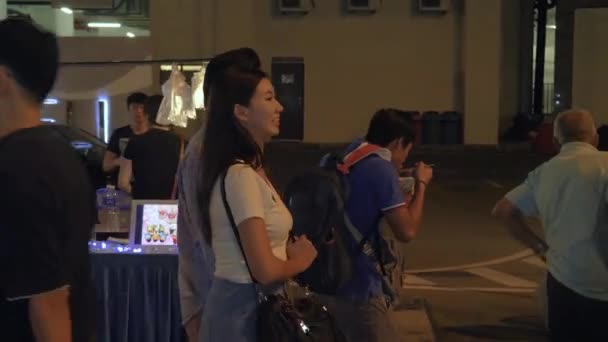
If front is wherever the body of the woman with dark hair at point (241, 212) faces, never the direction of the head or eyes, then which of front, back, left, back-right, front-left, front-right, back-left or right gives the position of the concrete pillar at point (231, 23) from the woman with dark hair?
left

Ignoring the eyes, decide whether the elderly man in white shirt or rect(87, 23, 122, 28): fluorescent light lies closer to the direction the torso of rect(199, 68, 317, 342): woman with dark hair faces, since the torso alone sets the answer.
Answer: the elderly man in white shirt

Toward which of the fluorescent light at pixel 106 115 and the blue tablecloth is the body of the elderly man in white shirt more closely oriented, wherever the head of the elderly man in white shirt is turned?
the fluorescent light

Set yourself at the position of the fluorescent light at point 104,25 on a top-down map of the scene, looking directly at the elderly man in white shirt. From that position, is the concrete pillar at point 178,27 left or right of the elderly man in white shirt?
left

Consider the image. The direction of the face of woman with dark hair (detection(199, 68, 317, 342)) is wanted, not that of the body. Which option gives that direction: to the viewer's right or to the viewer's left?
to the viewer's right

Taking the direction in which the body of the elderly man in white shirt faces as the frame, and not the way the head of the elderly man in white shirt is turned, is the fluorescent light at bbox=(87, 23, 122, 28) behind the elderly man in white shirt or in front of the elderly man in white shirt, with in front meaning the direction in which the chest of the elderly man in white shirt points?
in front

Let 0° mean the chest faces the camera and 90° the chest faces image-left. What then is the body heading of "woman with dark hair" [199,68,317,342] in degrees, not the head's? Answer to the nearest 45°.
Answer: approximately 270°

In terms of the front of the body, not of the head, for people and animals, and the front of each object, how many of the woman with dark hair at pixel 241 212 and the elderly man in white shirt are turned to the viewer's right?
1

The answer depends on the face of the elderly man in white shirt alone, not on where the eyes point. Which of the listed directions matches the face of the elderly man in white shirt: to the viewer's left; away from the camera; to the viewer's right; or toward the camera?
away from the camera
